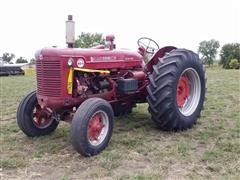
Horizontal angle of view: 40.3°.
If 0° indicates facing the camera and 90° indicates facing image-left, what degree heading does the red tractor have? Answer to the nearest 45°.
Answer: approximately 45°
